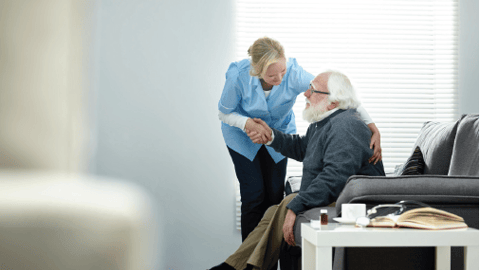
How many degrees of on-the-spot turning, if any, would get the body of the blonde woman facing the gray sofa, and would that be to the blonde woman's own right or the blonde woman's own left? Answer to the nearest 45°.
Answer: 0° — they already face it

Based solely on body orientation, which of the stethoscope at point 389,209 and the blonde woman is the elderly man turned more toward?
the blonde woman

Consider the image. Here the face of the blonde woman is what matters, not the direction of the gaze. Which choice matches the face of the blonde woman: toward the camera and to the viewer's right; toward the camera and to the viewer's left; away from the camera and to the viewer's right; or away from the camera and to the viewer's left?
toward the camera and to the viewer's right

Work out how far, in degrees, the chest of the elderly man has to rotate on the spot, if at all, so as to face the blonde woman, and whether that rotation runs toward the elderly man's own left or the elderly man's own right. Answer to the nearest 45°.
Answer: approximately 45° to the elderly man's own right

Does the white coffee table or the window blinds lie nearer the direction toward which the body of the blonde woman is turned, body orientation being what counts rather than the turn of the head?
the white coffee table

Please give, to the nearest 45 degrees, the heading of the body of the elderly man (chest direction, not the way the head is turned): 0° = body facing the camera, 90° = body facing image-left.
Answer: approximately 90°

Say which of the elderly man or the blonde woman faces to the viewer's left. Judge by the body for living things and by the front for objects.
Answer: the elderly man

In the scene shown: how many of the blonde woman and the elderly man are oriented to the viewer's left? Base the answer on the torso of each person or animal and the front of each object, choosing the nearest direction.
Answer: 1

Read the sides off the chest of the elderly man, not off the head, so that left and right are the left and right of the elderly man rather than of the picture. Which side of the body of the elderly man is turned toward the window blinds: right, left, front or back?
right

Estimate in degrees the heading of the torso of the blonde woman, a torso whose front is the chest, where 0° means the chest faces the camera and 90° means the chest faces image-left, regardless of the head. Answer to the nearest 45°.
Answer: approximately 315°

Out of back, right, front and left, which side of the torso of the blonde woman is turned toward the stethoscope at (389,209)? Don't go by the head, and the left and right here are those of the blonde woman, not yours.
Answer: front

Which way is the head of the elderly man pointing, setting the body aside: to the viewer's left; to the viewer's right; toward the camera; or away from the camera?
to the viewer's left

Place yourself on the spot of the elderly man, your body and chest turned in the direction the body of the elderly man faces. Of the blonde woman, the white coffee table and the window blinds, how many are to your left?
1
